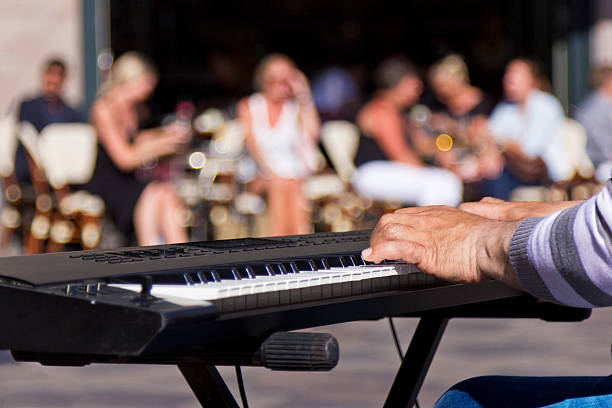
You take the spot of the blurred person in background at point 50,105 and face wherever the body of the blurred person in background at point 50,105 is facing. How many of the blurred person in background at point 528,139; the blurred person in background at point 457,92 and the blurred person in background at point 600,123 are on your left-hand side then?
3

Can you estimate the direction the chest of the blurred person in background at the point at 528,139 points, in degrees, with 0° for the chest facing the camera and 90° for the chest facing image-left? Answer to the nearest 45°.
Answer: approximately 45°

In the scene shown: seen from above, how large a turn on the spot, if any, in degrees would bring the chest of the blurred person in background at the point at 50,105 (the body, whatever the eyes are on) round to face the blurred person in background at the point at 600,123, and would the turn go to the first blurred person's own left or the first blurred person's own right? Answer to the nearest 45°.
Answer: approximately 90° to the first blurred person's own left

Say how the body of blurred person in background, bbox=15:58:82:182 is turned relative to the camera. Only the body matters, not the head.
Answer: toward the camera

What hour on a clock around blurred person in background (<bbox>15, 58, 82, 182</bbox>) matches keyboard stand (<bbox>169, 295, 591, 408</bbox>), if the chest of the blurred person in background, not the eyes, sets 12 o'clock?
The keyboard stand is roughly at 12 o'clock from the blurred person in background.

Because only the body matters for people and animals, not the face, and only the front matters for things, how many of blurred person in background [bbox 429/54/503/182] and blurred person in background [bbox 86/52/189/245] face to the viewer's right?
1

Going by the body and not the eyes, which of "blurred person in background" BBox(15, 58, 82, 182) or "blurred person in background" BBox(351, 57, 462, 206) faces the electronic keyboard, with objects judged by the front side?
"blurred person in background" BBox(15, 58, 82, 182)

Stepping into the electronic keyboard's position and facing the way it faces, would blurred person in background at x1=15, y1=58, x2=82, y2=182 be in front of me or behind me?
behind

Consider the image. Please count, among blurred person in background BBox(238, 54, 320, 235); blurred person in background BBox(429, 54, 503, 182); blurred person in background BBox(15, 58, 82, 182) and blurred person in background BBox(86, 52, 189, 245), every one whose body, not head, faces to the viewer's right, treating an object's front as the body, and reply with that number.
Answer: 1

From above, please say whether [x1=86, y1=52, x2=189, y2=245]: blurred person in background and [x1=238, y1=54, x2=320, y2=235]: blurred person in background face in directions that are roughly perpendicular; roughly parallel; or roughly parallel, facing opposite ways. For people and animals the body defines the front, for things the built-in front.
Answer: roughly perpendicular

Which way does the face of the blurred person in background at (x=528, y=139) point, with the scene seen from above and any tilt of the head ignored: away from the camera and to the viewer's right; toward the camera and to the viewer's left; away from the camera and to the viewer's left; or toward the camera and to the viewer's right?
toward the camera and to the viewer's left

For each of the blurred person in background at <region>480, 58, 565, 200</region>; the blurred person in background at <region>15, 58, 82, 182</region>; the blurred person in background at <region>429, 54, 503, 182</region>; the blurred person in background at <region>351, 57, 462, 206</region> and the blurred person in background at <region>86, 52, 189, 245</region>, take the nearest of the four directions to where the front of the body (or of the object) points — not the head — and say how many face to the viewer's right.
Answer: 2
